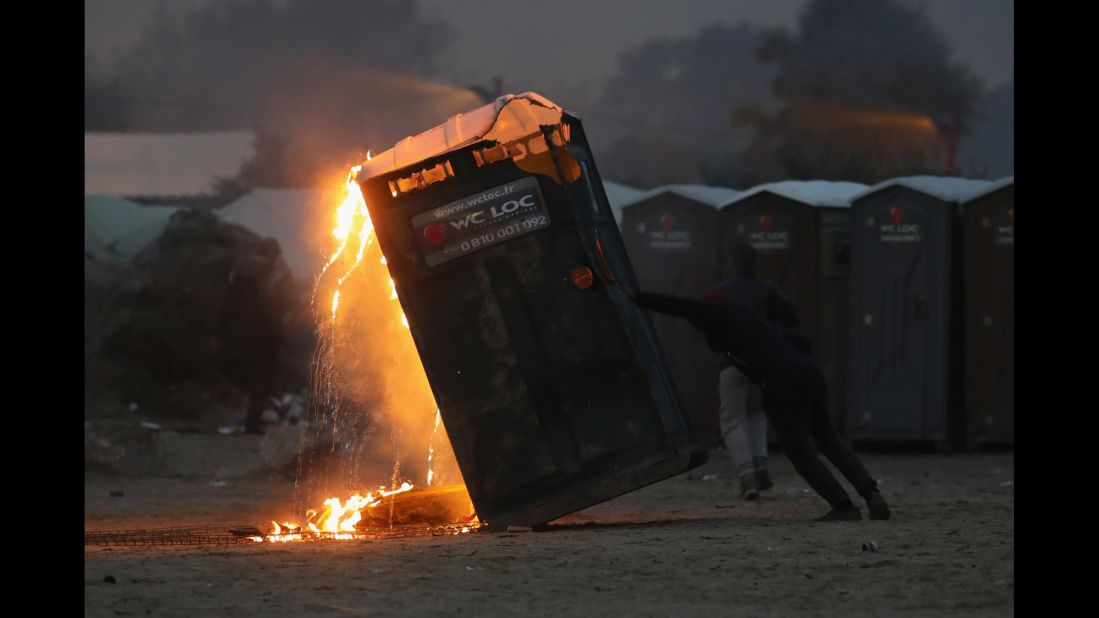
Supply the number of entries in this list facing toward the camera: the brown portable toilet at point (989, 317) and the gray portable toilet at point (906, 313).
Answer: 2

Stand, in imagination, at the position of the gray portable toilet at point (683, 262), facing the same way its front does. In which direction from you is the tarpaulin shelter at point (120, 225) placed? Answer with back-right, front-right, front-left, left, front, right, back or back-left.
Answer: back-right

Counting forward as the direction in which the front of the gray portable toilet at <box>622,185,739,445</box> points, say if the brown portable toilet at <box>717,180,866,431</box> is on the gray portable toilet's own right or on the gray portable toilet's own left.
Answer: on the gray portable toilet's own left

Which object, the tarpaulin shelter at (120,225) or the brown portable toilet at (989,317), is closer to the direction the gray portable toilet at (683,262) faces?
the brown portable toilet

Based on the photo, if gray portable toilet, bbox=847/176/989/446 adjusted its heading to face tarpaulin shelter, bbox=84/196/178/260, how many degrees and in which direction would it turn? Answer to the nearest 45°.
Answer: approximately 135° to its right

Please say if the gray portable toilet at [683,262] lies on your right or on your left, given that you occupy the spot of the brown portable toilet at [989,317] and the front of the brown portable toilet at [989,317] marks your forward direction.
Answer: on your right

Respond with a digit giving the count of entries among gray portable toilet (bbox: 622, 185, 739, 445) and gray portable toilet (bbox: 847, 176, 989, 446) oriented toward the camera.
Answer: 2

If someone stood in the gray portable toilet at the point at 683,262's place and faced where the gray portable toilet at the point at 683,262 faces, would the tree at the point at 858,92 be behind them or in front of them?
behind

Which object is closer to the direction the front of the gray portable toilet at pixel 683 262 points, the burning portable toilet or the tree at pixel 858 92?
the burning portable toilet
